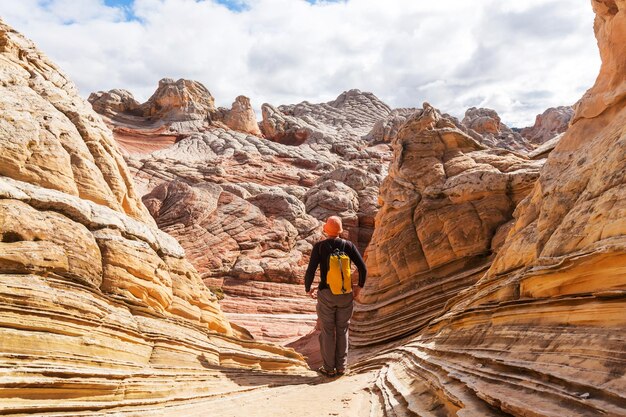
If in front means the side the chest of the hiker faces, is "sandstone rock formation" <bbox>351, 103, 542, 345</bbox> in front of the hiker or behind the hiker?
in front

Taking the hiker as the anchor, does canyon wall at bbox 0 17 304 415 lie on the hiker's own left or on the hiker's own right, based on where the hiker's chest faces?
on the hiker's own left

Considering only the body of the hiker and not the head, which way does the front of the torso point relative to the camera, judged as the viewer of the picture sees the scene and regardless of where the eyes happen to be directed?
away from the camera

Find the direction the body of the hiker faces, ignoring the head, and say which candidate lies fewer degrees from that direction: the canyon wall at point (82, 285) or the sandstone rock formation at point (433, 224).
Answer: the sandstone rock formation
